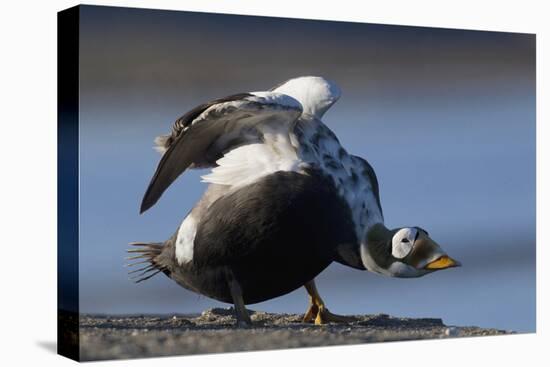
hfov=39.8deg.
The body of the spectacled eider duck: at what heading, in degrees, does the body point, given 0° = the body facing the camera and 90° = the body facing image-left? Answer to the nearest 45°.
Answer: approximately 270°
